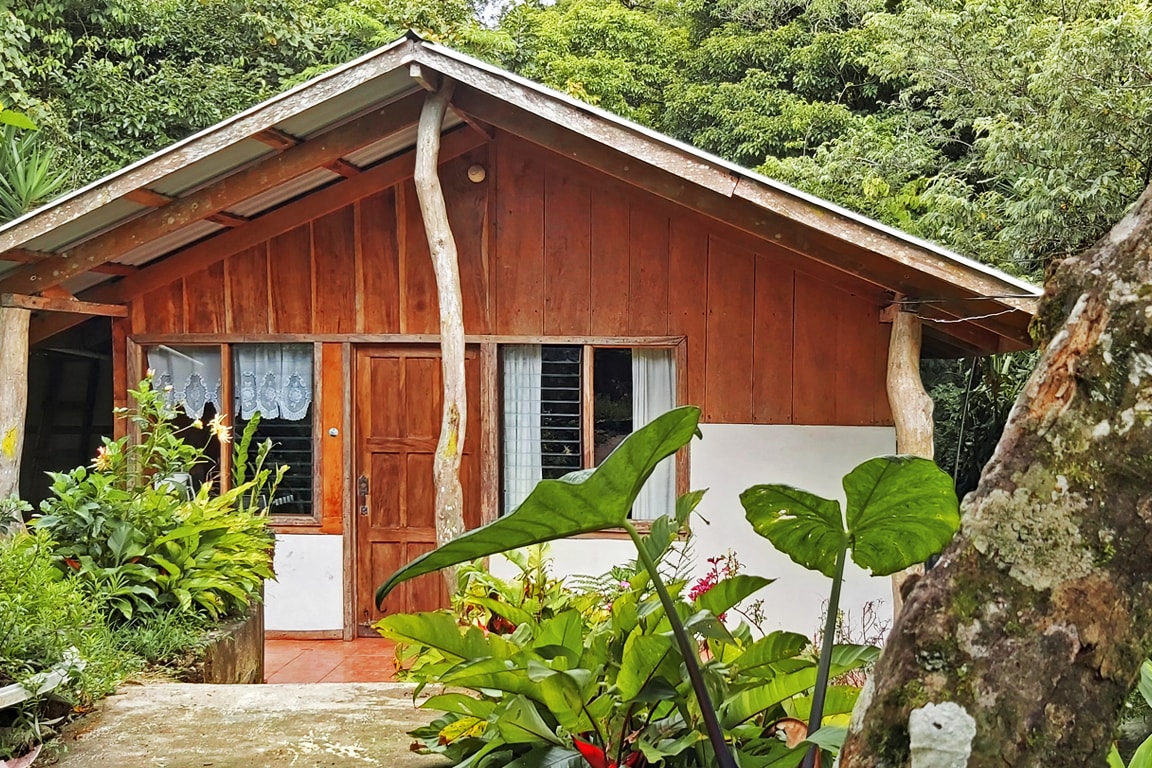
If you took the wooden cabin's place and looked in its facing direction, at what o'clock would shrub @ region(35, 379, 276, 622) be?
The shrub is roughly at 1 o'clock from the wooden cabin.

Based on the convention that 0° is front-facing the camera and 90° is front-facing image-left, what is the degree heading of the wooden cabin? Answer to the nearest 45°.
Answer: approximately 0°

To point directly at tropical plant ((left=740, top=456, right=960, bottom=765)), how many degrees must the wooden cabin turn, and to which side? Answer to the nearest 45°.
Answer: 0° — it already faces it

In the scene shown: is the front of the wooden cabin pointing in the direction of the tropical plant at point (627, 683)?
yes

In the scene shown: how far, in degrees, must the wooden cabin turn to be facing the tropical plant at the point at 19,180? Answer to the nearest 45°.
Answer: approximately 90° to its right

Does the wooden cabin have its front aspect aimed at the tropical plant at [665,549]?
yes

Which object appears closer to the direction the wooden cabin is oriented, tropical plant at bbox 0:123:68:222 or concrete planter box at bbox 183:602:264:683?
the concrete planter box

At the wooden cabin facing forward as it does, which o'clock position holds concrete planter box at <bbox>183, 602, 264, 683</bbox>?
The concrete planter box is roughly at 1 o'clock from the wooden cabin.
